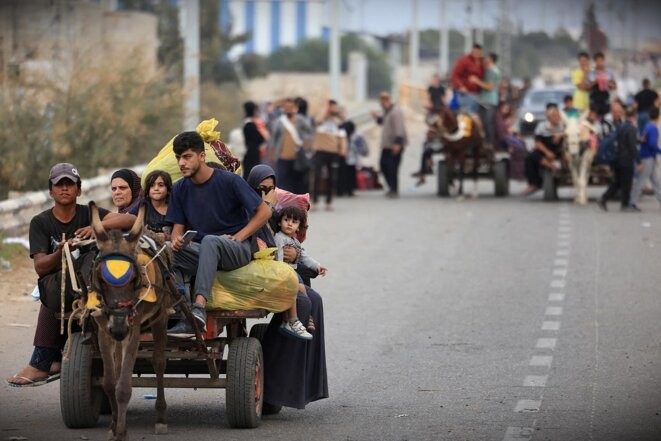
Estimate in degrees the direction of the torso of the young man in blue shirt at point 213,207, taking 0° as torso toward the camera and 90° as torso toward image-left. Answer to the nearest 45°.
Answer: approximately 45°

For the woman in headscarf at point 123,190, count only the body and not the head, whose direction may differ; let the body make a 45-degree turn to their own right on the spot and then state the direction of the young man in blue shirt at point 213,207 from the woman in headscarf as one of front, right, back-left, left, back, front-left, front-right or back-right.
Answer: back-left

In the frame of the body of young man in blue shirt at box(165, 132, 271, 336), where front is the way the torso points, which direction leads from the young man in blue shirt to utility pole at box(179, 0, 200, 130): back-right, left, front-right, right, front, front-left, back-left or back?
back-right

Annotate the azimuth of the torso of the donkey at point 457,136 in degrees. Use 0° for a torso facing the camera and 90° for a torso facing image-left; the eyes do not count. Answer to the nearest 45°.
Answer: approximately 45°

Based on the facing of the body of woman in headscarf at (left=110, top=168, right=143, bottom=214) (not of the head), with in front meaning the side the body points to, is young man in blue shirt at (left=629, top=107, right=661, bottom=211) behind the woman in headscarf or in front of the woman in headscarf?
behind

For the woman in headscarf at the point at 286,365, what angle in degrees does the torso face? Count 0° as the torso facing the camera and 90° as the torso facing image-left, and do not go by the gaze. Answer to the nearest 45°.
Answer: approximately 315°

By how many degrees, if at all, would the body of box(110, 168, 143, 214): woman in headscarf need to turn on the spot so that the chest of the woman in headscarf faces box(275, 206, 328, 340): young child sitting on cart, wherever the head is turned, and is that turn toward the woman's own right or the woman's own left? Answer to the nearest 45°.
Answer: approximately 135° to the woman's own left
